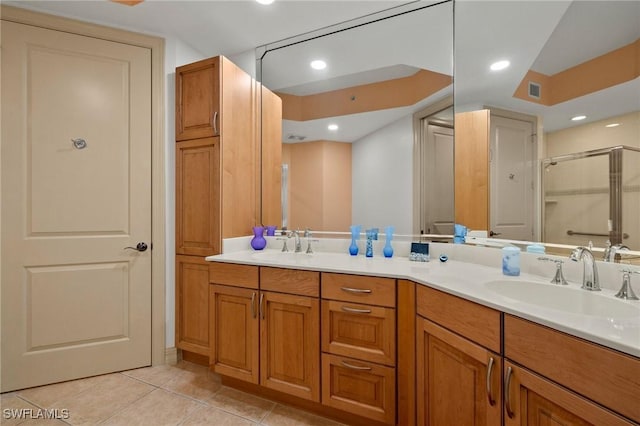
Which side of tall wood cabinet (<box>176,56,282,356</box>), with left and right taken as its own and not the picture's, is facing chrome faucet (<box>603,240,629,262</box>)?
left

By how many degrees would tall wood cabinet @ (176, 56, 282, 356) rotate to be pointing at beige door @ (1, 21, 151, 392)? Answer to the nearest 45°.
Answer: approximately 45° to its right

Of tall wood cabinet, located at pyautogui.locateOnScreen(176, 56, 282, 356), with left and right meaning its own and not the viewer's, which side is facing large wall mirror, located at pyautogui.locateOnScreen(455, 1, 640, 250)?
left

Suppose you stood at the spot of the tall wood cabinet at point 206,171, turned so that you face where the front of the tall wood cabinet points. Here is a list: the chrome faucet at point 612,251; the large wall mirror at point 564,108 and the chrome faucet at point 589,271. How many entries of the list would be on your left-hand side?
3

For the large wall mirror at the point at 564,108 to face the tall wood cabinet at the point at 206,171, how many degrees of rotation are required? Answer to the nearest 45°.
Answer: approximately 45° to its right

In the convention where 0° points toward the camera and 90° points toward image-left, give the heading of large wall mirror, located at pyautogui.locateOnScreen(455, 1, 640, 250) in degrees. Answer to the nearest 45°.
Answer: approximately 45°

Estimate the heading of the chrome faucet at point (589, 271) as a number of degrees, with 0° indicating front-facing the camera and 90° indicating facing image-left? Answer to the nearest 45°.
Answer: approximately 45°

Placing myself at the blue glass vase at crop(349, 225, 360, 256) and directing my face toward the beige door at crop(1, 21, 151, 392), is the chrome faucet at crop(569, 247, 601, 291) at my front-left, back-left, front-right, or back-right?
back-left

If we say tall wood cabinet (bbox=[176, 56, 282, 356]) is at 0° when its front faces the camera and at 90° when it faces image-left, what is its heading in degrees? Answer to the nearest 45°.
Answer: approximately 45°

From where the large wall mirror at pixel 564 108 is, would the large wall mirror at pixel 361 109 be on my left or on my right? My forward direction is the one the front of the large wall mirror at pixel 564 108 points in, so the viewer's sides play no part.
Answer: on my right

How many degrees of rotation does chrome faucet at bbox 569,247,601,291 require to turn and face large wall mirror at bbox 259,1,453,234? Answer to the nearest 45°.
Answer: approximately 45° to its right

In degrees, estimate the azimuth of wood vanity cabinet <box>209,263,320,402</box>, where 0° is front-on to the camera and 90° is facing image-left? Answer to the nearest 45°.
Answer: approximately 45°
